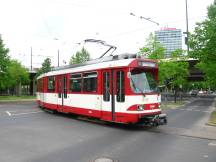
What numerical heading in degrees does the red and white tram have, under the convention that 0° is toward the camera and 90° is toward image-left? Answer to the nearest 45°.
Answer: approximately 315°

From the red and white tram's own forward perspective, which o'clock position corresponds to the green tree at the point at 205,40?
The green tree is roughly at 9 o'clock from the red and white tram.

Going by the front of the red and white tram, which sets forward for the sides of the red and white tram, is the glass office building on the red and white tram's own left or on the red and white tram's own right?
on the red and white tram's own left

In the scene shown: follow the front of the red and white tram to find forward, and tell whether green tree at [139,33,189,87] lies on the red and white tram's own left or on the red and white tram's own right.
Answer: on the red and white tram's own left

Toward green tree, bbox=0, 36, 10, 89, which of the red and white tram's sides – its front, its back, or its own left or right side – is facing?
back

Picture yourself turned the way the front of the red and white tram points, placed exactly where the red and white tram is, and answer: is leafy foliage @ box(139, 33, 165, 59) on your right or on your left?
on your left
